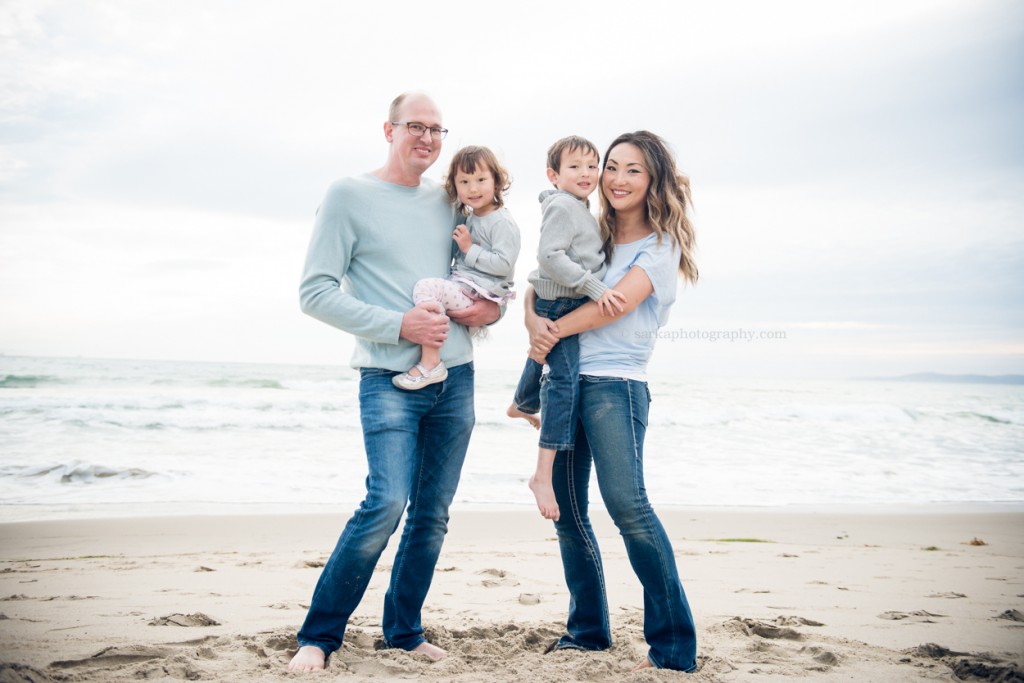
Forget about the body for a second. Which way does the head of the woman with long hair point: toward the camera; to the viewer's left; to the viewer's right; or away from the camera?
toward the camera

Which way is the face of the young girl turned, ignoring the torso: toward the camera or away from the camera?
toward the camera

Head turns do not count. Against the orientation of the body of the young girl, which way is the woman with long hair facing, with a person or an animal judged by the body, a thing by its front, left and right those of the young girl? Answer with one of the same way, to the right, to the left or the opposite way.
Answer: the same way

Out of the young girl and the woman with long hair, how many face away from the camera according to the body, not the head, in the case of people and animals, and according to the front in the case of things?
0

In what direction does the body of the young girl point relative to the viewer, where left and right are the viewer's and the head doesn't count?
facing the viewer and to the left of the viewer
